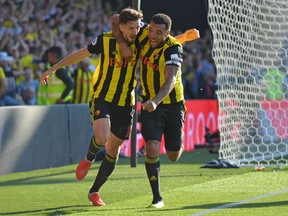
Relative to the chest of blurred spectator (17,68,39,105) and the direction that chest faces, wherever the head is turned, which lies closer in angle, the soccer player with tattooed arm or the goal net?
the soccer player with tattooed arm

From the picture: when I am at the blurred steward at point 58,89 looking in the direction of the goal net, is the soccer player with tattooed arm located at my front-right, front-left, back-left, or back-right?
front-right

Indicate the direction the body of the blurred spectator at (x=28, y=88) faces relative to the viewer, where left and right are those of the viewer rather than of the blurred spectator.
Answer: facing the viewer

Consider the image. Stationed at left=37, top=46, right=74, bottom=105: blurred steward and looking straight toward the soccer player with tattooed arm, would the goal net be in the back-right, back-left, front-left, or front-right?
front-left

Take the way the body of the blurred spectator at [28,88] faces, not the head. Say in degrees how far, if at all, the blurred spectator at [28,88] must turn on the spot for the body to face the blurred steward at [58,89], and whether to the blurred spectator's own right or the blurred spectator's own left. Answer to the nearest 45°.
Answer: approximately 45° to the blurred spectator's own left

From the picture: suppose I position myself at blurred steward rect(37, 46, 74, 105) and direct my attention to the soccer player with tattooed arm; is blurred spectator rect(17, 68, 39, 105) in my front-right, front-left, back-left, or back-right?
back-right

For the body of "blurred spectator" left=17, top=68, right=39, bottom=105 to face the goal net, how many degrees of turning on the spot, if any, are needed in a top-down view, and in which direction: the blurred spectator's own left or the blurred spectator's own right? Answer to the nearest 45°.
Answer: approximately 45° to the blurred spectator's own left

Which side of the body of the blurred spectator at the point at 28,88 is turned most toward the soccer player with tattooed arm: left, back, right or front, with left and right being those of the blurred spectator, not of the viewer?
front

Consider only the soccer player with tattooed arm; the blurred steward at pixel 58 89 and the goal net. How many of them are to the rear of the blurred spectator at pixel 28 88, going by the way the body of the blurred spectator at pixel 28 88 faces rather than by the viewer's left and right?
0

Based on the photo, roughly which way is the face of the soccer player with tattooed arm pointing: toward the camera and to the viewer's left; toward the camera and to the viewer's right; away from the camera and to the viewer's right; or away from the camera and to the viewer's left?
toward the camera and to the viewer's left
